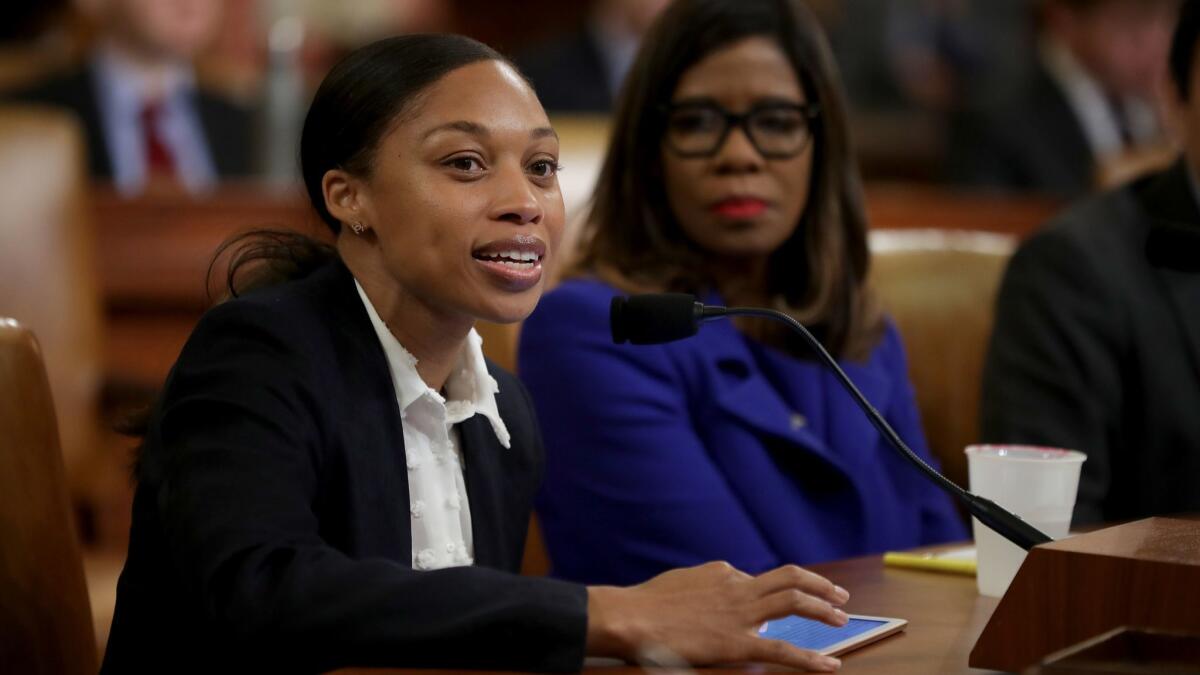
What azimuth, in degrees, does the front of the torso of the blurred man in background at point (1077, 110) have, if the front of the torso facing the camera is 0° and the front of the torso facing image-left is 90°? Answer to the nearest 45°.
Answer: approximately 315°

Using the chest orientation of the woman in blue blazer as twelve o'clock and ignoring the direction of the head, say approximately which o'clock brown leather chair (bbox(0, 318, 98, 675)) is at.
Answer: The brown leather chair is roughly at 3 o'clock from the woman in blue blazer.

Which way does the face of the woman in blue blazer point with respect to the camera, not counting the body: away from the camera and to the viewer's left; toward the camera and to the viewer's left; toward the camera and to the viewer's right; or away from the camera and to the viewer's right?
toward the camera and to the viewer's left

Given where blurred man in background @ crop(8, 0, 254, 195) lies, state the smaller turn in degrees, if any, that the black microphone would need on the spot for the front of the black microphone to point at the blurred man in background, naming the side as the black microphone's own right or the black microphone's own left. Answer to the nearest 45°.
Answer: approximately 45° to the black microphone's own right

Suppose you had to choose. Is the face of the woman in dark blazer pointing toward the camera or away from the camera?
toward the camera

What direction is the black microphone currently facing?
to the viewer's left

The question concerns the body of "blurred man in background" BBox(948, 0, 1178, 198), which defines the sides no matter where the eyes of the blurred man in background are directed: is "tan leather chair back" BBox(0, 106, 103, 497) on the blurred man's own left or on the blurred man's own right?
on the blurred man's own right

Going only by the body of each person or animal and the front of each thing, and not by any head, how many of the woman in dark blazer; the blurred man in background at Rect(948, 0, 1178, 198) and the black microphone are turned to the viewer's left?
1

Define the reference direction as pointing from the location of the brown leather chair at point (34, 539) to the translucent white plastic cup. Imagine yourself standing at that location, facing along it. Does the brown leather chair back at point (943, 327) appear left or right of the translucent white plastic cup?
left

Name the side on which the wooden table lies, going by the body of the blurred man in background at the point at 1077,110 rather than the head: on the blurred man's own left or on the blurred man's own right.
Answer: on the blurred man's own right

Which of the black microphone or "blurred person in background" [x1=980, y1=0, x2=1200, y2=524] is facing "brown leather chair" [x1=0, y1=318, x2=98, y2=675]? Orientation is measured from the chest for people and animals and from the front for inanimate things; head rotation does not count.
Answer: the black microphone

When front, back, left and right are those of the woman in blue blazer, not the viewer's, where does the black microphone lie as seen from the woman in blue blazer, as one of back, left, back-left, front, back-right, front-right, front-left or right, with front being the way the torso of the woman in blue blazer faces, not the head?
front-right

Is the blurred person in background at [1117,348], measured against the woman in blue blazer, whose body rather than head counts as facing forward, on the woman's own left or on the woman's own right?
on the woman's own left

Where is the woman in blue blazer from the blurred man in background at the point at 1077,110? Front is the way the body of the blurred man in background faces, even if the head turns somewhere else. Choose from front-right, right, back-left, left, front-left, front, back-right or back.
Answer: front-right

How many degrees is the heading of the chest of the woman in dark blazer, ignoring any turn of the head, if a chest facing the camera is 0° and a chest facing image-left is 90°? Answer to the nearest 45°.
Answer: approximately 315°
